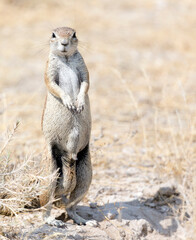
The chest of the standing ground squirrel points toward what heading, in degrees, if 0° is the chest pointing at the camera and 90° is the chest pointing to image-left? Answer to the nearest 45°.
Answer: approximately 0°
